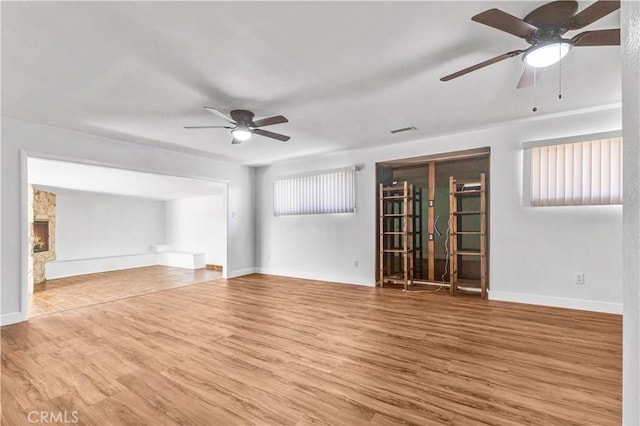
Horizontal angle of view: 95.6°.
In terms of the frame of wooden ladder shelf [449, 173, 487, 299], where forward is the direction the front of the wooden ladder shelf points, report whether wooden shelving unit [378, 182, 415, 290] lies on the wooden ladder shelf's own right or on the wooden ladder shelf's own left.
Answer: on the wooden ladder shelf's own right

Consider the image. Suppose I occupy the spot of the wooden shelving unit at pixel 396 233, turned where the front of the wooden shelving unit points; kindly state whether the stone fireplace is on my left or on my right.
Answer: on my right

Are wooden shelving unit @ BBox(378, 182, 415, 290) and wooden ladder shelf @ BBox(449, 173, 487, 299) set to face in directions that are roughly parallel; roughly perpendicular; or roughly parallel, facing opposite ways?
roughly parallel

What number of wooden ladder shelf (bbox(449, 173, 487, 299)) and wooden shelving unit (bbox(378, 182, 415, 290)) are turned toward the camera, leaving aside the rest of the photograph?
2

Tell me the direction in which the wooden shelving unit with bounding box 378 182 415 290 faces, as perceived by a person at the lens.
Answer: facing the viewer

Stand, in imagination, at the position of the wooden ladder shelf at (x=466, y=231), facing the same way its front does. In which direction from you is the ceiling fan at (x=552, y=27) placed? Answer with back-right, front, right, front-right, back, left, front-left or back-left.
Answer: front

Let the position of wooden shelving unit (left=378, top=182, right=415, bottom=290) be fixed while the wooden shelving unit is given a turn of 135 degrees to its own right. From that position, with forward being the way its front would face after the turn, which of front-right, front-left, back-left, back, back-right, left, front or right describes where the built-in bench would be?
front-left

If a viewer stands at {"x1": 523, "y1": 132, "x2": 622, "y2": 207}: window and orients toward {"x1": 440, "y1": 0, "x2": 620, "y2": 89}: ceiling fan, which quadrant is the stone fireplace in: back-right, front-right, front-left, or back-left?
front-right

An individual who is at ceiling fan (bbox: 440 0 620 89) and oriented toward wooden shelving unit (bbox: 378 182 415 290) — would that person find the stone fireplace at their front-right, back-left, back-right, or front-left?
front-left

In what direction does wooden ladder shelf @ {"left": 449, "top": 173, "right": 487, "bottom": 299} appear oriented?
toward the camera

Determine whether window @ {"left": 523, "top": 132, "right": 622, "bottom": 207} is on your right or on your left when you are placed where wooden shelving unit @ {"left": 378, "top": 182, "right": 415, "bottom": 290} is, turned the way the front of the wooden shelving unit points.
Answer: on your left

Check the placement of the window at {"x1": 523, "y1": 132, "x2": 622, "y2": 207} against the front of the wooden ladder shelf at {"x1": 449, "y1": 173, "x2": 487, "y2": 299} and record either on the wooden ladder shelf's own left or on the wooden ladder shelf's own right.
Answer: on the wooden ladder shelf's own left

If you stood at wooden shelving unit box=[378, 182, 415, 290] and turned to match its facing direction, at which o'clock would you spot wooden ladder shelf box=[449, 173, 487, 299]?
The wooden ladder shelf is roughly at 10 o'clock from the wooden shelving unit.
